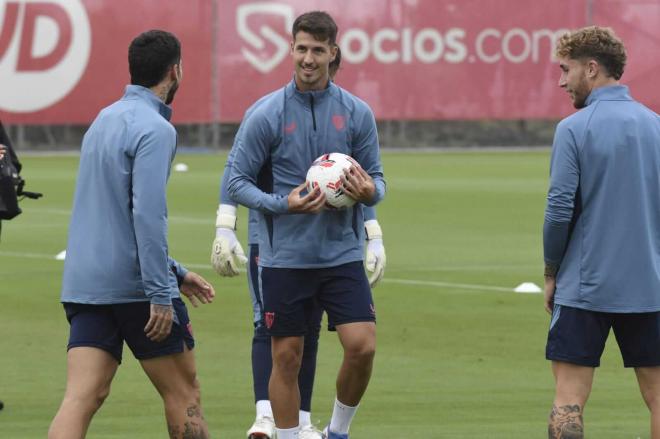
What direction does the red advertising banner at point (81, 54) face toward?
toward the camera

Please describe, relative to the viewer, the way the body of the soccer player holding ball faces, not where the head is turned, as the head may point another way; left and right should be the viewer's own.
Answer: facing the viewer

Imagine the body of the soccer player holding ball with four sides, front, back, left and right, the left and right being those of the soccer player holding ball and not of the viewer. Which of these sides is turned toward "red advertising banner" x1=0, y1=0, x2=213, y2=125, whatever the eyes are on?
back

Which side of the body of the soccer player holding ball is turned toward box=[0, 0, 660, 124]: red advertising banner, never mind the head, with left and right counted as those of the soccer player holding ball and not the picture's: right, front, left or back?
back

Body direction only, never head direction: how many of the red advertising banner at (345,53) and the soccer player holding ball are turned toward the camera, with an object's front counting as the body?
2

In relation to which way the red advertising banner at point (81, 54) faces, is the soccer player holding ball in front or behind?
in front

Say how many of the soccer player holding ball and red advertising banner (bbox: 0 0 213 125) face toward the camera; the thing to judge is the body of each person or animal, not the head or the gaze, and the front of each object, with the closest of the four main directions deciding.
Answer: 2

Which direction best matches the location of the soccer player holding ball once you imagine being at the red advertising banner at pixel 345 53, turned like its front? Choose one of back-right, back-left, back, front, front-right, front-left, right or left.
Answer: front
